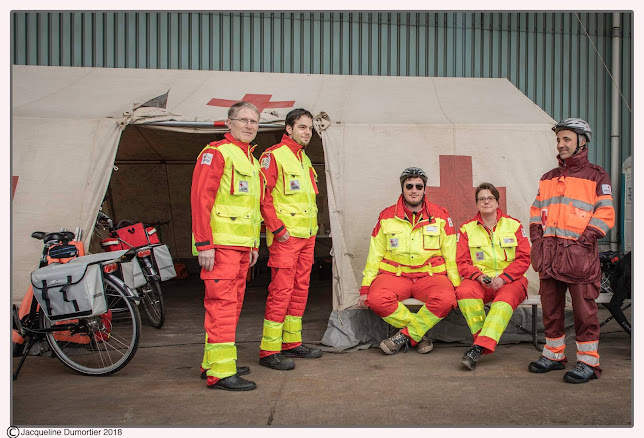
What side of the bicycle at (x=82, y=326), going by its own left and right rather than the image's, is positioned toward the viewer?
left

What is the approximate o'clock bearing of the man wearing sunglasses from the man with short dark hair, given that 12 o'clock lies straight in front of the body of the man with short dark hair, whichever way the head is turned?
The man wearing sunglasses is roughly at 10 o'clock from the man with short dark hair.

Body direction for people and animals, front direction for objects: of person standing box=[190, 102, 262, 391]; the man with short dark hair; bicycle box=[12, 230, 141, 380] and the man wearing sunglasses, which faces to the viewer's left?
the bicycle

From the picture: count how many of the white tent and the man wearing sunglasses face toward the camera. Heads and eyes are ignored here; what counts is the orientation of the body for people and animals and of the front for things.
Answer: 2

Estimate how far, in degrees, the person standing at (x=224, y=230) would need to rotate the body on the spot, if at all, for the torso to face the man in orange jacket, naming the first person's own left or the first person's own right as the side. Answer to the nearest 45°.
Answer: approximately 45° to the first person's own left

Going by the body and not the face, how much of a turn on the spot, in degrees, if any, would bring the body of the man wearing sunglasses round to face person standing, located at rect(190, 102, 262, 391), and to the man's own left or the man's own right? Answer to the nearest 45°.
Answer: approximately 45° to the man's own right

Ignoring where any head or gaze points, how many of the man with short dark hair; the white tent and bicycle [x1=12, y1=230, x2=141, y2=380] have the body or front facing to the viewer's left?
1

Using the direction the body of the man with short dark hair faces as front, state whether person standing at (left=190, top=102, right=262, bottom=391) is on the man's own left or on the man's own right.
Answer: on the man's own right

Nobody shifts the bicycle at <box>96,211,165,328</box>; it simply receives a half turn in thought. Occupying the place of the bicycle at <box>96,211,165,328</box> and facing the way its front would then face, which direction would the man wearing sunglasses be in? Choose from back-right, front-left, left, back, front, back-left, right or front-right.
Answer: front

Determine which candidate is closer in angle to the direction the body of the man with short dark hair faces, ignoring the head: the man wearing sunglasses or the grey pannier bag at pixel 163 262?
the man wearing sunglasses
